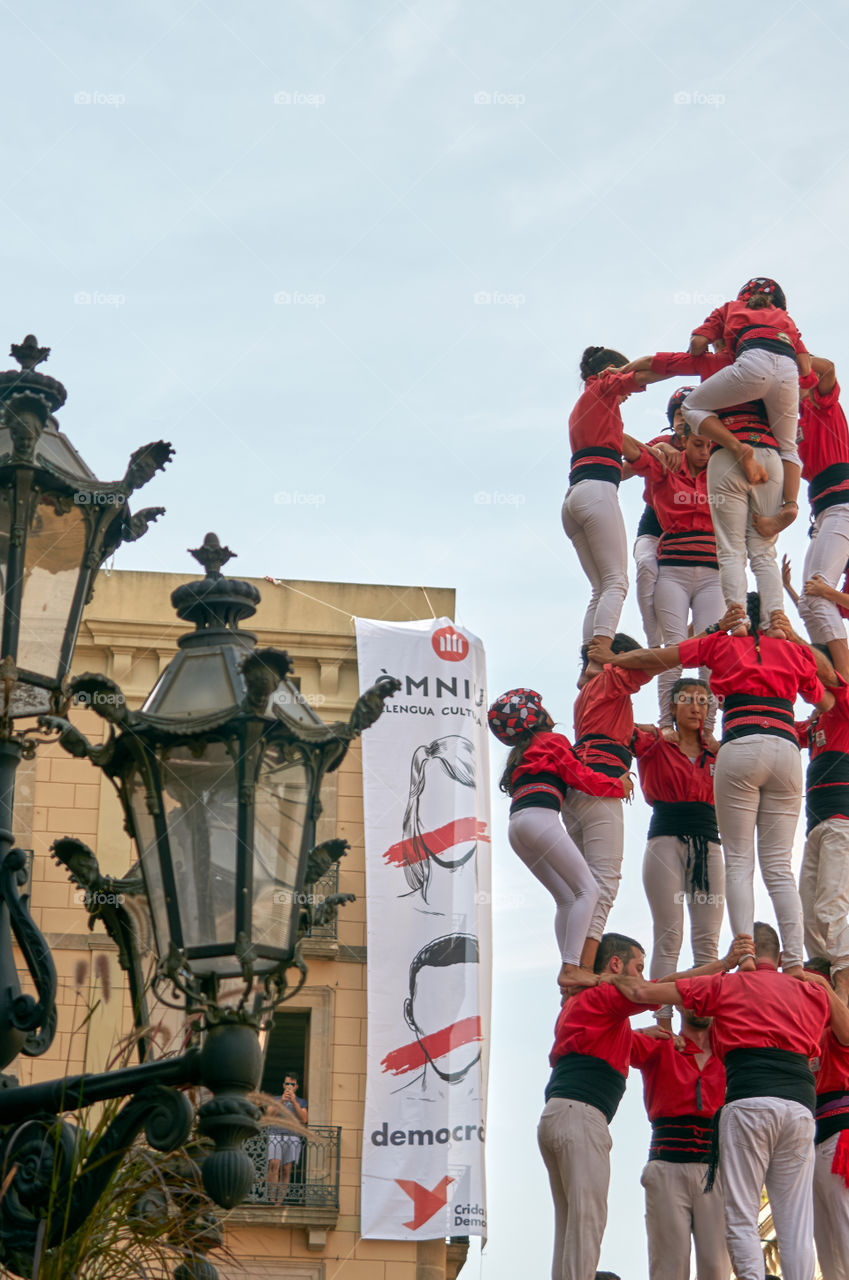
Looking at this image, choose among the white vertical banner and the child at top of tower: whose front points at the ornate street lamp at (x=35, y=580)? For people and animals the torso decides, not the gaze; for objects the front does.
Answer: the white vertical banner

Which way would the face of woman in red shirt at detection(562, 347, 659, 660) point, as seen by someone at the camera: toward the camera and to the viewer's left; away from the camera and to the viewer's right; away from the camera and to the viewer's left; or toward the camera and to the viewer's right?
away from the camera and to the viewer's right

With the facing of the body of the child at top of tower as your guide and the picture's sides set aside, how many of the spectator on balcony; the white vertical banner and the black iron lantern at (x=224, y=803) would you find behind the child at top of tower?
1

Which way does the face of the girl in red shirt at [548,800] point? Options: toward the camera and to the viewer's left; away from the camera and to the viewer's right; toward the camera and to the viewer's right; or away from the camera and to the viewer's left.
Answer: away from the camera and to the viewer's right

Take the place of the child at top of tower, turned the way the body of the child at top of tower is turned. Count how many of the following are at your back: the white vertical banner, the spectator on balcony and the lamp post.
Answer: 1

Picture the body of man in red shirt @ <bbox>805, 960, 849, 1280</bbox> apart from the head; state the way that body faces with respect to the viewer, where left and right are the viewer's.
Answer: facing to the left of the viewer

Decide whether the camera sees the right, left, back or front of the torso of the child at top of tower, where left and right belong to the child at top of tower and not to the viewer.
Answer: back

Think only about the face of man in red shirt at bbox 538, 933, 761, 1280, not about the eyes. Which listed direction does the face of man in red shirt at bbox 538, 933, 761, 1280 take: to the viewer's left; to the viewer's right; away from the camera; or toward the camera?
to the viewer's right

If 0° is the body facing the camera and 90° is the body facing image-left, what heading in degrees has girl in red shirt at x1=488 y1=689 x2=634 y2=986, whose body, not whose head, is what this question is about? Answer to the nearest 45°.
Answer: approximately 225°

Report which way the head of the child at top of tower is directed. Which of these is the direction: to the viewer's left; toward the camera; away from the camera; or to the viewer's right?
away from the camera

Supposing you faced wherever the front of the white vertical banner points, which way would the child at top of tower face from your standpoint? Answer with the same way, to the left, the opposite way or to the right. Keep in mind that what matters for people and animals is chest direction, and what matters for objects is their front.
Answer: the opposite way

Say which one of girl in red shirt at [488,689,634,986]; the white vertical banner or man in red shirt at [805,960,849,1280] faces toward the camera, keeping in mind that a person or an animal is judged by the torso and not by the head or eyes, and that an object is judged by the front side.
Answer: the white vertical banner

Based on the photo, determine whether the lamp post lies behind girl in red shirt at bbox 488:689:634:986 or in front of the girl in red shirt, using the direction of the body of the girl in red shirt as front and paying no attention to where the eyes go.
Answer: behind
